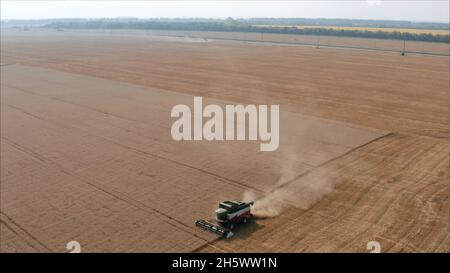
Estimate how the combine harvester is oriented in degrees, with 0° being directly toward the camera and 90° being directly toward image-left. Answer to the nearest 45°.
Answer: approximately 45°

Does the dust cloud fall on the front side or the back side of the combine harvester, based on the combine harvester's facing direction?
on the back side
